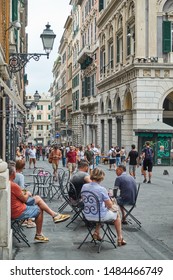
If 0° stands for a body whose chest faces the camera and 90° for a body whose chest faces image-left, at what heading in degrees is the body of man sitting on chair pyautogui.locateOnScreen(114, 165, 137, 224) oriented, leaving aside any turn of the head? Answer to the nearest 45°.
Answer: approximately 135°

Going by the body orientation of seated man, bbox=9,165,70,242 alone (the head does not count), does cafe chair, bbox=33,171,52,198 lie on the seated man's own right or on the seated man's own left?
on the seated man's own left

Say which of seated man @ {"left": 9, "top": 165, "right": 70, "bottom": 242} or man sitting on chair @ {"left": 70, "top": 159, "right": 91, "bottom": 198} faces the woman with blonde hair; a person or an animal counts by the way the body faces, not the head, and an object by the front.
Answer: the seated man

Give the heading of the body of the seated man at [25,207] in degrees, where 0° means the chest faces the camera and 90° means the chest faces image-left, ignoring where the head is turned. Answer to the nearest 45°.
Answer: approximately 270°

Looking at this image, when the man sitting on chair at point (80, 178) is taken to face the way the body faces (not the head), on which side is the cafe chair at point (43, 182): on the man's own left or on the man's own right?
on the man's own left

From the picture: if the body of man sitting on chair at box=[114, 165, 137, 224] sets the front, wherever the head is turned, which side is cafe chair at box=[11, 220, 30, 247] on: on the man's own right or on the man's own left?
on the man's own left
